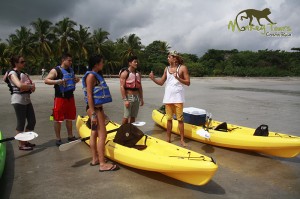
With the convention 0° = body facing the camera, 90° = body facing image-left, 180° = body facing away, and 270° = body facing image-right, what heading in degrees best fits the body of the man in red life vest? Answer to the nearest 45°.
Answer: approximately 315°

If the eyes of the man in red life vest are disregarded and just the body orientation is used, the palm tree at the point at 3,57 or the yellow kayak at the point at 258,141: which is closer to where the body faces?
the yellow kayak

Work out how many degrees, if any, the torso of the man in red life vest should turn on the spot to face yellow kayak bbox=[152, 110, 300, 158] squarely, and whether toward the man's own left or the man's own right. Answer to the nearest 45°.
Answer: approximately 45° to the man's own left

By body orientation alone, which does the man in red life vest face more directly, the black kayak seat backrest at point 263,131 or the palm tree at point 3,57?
the black kayak seat backrest

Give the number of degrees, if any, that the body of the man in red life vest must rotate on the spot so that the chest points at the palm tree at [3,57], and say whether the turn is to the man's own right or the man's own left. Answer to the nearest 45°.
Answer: approximately 180°

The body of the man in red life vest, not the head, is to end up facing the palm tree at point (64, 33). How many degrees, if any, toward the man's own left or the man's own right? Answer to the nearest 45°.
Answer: approximately 135° to the man's own left
